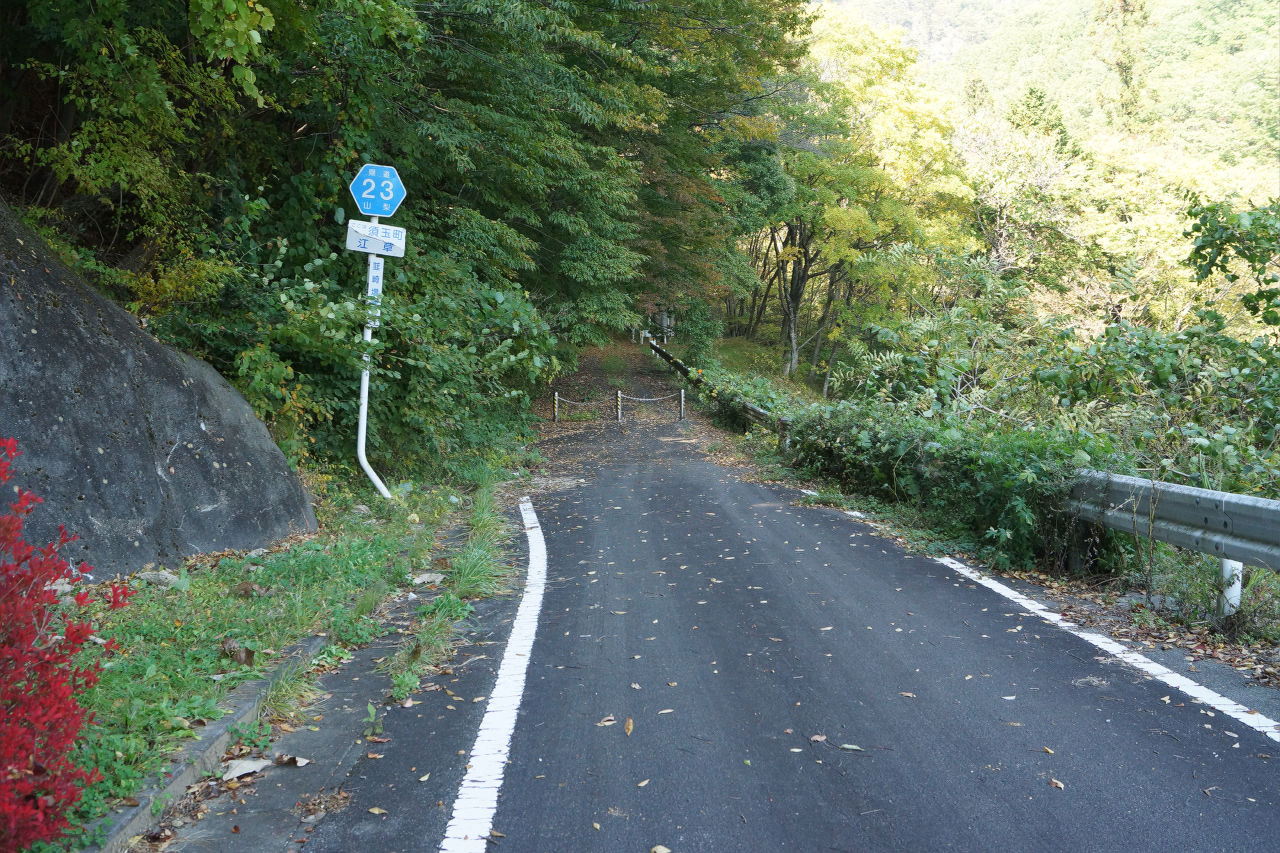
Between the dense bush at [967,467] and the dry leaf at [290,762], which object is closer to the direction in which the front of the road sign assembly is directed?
the dry leaf

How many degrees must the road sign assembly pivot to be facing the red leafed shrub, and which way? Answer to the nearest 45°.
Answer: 0° — it already faces it

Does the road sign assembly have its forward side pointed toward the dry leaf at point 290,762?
yes

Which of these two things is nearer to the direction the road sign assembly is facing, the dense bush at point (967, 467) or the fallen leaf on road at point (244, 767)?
the fallen leaf on road

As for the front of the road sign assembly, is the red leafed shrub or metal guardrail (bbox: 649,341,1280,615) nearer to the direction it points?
the red leafed shrub

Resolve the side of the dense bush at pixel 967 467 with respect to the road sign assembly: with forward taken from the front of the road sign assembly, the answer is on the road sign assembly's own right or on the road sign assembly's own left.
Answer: on the road sign assembly's own left

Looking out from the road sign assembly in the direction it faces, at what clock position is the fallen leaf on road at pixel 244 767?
The fallen leaf on road is roughly at 12 o'clock from the road sign assembly.

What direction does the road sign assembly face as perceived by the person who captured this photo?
facing the viewer

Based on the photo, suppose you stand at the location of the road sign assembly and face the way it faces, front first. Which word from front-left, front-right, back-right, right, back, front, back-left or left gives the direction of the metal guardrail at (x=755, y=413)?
back-left

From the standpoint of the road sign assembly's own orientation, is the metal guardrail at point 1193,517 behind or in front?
in front
